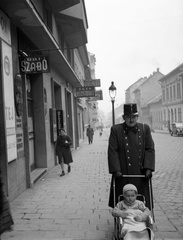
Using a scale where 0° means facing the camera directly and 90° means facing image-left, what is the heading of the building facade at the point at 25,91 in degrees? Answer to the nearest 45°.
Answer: approximately 270°

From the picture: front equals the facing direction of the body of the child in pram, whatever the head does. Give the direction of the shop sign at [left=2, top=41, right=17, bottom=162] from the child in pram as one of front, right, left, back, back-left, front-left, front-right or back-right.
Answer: back-right

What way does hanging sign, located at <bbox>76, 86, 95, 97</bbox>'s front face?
toward the camera

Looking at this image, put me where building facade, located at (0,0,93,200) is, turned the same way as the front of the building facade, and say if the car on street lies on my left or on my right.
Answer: on my left

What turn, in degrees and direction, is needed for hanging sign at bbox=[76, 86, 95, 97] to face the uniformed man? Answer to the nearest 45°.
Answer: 0° — it already faces them

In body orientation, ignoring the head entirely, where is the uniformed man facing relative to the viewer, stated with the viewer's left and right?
facing the viewer

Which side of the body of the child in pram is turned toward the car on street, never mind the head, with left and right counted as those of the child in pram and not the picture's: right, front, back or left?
back

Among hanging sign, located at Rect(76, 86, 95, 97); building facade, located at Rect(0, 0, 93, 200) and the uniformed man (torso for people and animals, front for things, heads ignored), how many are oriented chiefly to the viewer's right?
1

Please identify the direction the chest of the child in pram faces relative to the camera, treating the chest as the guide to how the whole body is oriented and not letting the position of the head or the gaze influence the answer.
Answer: toward the camera

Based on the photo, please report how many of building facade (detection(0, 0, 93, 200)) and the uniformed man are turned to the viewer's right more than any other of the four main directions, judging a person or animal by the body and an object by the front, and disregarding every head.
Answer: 1

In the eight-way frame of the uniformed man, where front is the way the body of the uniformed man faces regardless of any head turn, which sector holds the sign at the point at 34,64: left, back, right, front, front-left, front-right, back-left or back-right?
back-right

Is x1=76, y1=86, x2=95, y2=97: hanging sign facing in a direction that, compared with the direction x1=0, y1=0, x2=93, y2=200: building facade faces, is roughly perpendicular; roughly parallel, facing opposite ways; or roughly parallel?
roughly perpendicular

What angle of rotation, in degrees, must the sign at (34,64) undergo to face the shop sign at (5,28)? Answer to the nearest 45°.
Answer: approximately 45° to its right
